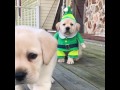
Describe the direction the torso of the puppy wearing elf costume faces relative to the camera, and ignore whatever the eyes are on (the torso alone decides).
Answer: toward the camera

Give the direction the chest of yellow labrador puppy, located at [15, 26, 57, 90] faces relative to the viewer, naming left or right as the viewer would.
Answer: facing the viewer

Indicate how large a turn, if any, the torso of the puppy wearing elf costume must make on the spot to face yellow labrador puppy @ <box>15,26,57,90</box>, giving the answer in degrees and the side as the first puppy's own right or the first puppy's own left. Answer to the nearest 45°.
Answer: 0° — it already faces it

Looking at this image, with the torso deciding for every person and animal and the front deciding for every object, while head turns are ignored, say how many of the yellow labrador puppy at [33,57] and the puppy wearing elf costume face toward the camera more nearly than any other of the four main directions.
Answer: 2

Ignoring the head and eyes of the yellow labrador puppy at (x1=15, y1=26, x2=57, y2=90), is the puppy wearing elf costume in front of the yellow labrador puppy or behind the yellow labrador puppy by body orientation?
behind
